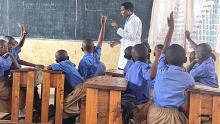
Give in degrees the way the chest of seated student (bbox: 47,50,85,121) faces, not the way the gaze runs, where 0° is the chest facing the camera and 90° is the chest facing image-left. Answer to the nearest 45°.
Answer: approximately 135°

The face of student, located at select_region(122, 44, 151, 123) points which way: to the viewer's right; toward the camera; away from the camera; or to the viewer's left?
away from the camera

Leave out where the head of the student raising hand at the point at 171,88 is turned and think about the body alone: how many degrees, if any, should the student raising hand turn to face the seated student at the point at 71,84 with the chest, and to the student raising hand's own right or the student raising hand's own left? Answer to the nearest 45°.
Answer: approximately 45° to the student raising hand's own left

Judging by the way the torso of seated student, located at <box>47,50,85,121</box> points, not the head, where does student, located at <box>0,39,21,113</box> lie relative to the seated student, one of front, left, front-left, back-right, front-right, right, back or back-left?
front-left

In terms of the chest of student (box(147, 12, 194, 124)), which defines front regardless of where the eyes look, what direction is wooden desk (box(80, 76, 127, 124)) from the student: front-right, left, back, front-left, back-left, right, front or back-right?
left

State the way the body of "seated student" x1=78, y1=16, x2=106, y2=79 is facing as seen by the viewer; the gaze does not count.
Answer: away from the camera

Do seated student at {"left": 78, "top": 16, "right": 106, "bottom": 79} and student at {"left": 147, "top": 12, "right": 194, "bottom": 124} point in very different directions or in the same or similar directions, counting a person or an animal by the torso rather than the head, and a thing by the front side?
same or similar directions

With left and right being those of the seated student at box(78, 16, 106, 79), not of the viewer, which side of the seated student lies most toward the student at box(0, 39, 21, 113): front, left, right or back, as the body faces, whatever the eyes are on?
left

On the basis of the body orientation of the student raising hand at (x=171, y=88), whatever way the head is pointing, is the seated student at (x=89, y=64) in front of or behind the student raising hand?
in front

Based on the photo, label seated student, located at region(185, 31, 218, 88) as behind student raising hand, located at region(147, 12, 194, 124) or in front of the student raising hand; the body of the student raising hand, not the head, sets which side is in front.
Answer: in front

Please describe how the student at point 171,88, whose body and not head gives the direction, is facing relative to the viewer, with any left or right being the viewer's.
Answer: facing away from the viewer
